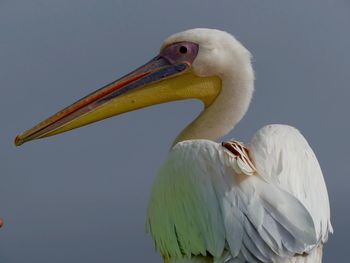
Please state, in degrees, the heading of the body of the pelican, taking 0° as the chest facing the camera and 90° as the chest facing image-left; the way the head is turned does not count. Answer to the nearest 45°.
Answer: approximately 135°
